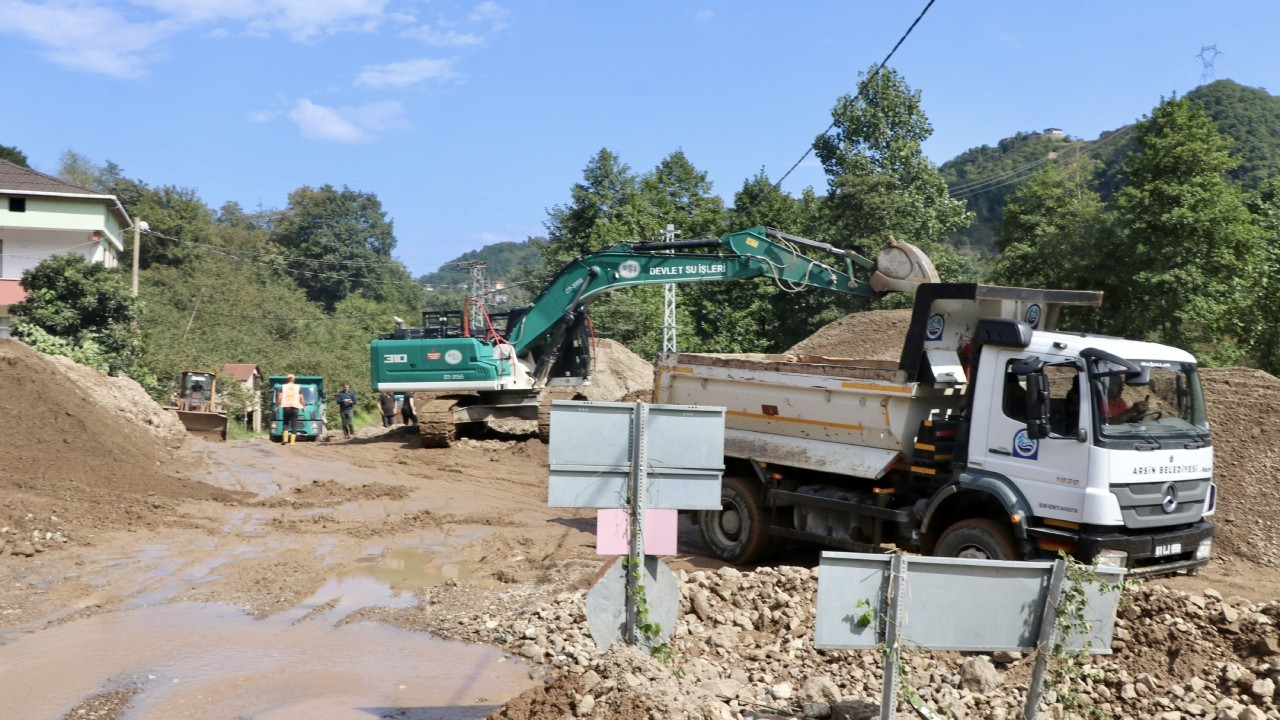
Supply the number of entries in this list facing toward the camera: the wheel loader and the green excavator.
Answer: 1

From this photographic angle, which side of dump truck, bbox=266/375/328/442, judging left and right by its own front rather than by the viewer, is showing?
front

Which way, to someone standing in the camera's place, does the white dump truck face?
facing the viewer and to the right of the viewer

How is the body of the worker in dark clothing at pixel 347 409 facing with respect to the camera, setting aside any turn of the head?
toward the camera

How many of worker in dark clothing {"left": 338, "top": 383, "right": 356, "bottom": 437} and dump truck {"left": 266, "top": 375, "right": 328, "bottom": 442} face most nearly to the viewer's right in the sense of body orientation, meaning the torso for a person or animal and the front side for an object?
0

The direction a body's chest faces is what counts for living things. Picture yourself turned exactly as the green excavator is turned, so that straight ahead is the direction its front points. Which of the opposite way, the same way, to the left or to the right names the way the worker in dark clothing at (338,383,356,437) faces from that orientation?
to the right

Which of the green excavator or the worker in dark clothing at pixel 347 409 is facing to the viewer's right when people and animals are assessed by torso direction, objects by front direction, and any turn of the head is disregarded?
the green excavator

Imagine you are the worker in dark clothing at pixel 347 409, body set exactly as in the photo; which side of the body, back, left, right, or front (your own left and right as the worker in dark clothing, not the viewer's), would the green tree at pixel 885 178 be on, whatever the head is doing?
left

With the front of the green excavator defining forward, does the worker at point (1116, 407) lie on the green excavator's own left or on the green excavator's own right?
on the green excavator's own right

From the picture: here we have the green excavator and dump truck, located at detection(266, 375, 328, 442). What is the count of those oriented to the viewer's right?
1

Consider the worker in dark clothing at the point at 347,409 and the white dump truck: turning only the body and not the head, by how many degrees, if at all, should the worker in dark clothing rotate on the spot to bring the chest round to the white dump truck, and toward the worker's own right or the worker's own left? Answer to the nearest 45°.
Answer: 0° — they already face it

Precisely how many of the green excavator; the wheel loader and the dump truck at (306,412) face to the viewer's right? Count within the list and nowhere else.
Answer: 1

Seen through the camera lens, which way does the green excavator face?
facing to the right of the viewer

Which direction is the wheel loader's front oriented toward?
toward the camera

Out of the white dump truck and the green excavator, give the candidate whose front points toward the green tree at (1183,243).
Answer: the green excavator
